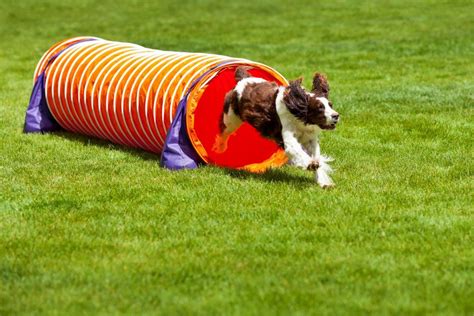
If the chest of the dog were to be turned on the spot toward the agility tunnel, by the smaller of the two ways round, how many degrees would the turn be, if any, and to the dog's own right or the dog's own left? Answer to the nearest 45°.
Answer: approximately 180°

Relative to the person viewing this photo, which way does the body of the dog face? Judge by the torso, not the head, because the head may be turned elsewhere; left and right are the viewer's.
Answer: facing the viewer and to the right of the viewer
